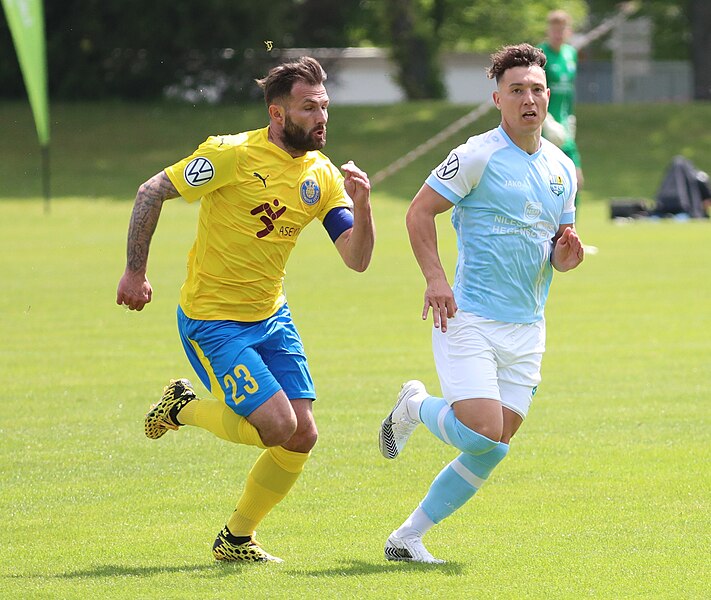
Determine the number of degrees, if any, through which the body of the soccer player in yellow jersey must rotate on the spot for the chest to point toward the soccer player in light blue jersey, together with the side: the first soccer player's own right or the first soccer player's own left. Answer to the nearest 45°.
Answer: approximately 45° to the first soccer player's own left

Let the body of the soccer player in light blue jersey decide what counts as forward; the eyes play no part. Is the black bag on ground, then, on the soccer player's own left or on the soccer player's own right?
on the soccer player's own left

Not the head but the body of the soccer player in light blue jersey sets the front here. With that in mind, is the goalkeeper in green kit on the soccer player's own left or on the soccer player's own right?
on the soccer player's own left

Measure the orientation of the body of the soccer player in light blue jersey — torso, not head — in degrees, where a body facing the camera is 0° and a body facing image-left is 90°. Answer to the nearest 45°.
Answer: approximately 315°

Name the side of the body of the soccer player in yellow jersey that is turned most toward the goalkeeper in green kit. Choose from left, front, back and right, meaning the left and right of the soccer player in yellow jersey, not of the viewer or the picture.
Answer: left

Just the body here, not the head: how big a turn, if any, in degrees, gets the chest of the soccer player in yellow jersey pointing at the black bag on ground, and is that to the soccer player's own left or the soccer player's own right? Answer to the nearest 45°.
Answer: approximately 90° to the soccer player's own left

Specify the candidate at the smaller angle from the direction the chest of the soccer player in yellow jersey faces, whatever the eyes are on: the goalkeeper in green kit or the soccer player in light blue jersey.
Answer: the soccer player in light blue jersey

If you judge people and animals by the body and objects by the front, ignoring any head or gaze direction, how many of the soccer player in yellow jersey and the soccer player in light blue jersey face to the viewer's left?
0
